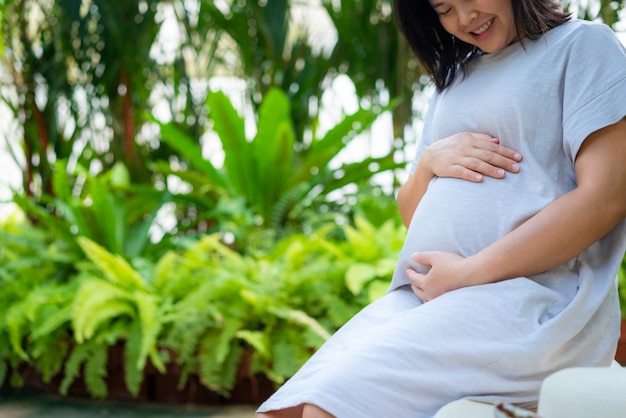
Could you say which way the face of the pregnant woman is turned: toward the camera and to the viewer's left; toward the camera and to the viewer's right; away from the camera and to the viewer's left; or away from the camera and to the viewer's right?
toward the camera and to the viewer's left

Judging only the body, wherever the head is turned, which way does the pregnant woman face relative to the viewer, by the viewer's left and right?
facing the viewer and to the left of the viewer
